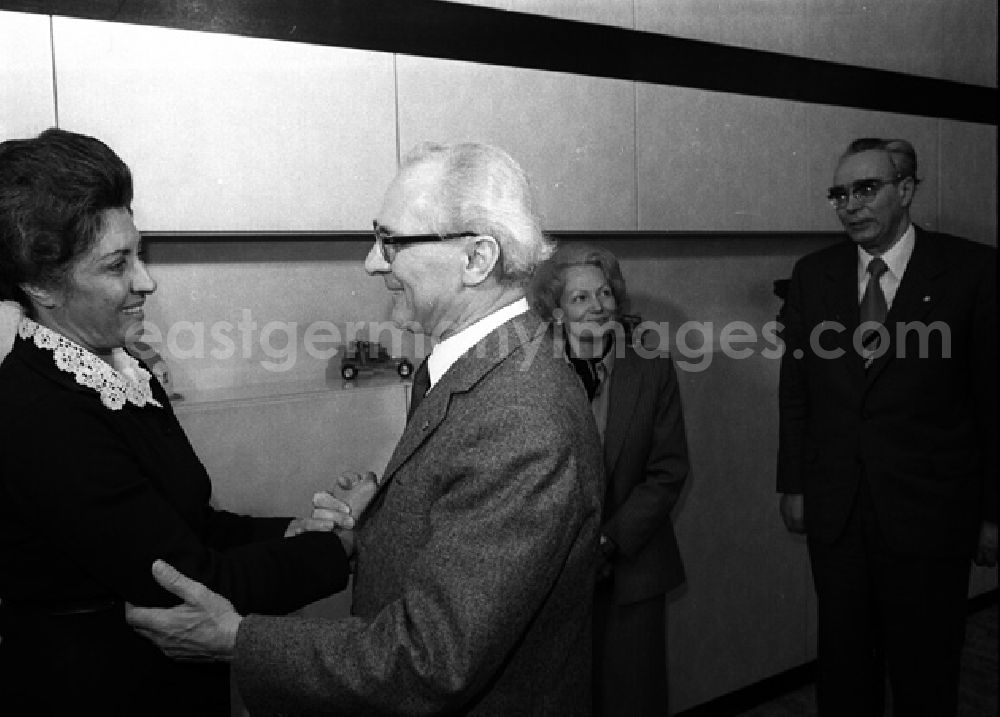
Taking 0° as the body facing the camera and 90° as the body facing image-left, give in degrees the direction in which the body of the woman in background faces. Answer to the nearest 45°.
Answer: approximately 0°

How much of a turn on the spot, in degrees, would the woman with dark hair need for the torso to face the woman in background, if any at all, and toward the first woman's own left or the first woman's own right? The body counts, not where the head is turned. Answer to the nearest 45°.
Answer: approximately 45° to the first woman's own left

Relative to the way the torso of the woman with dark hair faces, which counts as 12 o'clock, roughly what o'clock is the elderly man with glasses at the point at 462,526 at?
The elderly man with glasses is roughly at 1 o'clock from the woman with dark hair.

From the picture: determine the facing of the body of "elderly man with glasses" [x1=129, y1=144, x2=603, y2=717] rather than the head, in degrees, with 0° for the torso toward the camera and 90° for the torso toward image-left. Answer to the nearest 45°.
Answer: approximately 90°

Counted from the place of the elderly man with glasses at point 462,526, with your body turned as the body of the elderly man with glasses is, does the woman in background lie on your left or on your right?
on your right

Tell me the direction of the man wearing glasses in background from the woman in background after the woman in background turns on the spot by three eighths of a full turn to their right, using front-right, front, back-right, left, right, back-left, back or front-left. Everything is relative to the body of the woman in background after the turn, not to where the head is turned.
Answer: back-right

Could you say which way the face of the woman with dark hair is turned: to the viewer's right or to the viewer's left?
to the viewer's right

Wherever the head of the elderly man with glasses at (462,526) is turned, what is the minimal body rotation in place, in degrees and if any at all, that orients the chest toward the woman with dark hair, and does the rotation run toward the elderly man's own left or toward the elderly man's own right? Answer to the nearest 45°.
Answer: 0° — they already face them

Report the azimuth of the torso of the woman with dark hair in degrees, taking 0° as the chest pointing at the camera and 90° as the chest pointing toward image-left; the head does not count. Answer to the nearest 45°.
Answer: approximately 270°

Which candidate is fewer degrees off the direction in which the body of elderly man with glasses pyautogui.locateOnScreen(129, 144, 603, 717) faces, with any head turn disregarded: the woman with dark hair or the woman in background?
the woman with dark hair

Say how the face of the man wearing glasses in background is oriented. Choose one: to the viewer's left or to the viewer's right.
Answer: to the viewer's left

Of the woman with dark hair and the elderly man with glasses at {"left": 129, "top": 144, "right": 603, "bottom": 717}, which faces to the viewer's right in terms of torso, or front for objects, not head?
the woman with dark hair

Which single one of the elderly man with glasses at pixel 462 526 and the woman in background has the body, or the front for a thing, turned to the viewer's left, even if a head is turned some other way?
the elderly man with glasses

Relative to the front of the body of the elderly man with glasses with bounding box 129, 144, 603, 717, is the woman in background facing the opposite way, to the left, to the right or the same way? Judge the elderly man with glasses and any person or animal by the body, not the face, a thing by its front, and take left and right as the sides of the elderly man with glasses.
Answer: to the left
